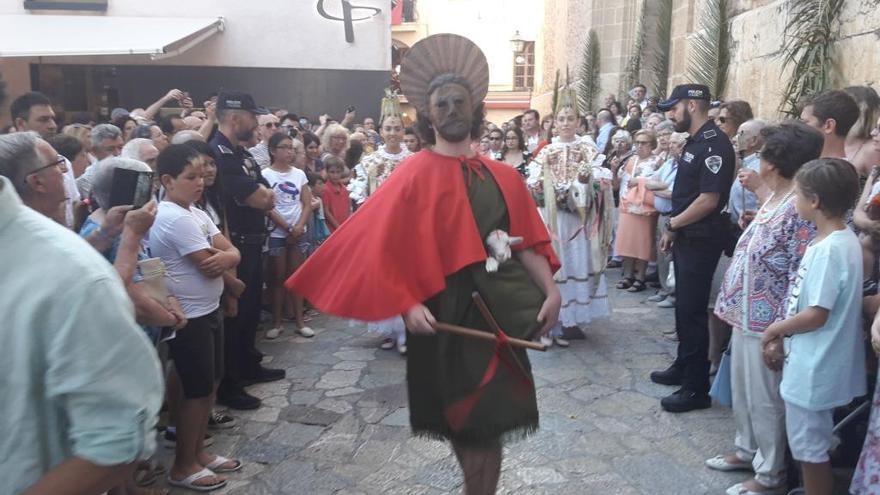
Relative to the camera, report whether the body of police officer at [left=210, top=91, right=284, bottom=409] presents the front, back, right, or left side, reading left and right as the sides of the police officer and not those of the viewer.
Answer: right

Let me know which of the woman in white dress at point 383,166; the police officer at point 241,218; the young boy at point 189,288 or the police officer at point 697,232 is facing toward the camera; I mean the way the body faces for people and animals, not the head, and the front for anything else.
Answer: the woman in white dress

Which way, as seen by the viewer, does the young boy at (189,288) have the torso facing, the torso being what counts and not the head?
to the viewer's right

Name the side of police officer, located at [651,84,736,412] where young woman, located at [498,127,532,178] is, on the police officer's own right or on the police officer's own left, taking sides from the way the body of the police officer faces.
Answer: on the police officer's own right

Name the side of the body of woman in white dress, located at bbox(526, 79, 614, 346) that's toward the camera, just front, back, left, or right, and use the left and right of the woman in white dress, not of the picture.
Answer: front

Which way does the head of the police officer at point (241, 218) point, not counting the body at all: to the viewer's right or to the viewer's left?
to the viewer's right

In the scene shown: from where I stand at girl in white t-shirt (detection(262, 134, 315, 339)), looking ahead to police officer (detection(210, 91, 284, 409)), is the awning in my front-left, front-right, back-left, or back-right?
back-right

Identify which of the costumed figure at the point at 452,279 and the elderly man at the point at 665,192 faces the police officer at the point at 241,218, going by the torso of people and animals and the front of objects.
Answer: the elderly man

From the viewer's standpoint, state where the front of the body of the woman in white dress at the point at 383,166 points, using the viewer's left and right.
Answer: facing the viewer

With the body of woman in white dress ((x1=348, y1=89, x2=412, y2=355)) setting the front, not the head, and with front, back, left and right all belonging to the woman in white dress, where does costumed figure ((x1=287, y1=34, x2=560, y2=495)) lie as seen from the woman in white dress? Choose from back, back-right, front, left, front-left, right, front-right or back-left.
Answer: front

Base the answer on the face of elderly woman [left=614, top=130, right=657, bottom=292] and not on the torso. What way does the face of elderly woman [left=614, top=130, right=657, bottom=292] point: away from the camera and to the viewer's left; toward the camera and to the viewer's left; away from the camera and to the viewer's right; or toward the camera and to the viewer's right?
toward the camera and to the viewer's left

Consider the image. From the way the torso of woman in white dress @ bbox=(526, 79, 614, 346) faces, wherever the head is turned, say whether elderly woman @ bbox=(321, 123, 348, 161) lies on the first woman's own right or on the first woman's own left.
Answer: on the first woman's own right

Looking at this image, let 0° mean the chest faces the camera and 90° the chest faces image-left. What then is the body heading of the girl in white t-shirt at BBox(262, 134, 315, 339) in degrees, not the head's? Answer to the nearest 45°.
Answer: approximately 315°

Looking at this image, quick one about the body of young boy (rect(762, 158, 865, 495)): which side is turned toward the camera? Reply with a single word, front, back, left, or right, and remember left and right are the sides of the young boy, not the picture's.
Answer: left

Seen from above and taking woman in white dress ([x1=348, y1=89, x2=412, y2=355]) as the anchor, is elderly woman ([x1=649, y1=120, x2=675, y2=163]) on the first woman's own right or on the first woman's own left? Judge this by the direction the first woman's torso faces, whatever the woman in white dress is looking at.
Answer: on the first woman's own left
